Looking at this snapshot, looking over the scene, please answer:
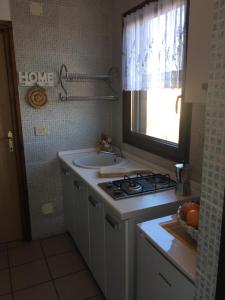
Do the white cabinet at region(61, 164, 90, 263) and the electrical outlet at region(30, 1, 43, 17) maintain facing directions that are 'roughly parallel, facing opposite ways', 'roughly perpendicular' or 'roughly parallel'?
roughly perpendicular

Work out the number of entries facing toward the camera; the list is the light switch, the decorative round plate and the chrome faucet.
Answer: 2

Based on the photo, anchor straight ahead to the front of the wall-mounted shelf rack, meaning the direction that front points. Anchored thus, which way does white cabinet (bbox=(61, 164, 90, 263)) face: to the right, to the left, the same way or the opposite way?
to the right

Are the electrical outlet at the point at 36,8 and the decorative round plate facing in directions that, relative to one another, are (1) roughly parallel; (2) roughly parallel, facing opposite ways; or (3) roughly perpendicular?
roughly parallel

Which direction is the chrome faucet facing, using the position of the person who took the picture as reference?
facing to the left of the viewer

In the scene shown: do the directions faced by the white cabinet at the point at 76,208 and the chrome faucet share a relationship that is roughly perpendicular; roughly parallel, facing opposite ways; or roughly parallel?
roughly parallel

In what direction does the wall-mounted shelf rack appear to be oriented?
toward the camera

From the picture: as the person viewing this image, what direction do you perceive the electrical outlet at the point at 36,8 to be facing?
facing the viewer

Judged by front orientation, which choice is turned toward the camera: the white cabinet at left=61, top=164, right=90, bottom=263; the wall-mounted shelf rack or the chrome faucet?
the wall-mounted shelf rack

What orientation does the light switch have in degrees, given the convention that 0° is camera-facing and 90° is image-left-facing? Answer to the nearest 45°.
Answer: approximately 0°

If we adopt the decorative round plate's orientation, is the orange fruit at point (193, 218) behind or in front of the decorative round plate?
in front

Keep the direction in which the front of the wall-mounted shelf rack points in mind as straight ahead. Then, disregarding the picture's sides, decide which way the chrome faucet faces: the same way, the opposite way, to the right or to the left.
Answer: to the right

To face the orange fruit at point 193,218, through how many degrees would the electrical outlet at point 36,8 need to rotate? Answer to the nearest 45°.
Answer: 0° — it already faces it
